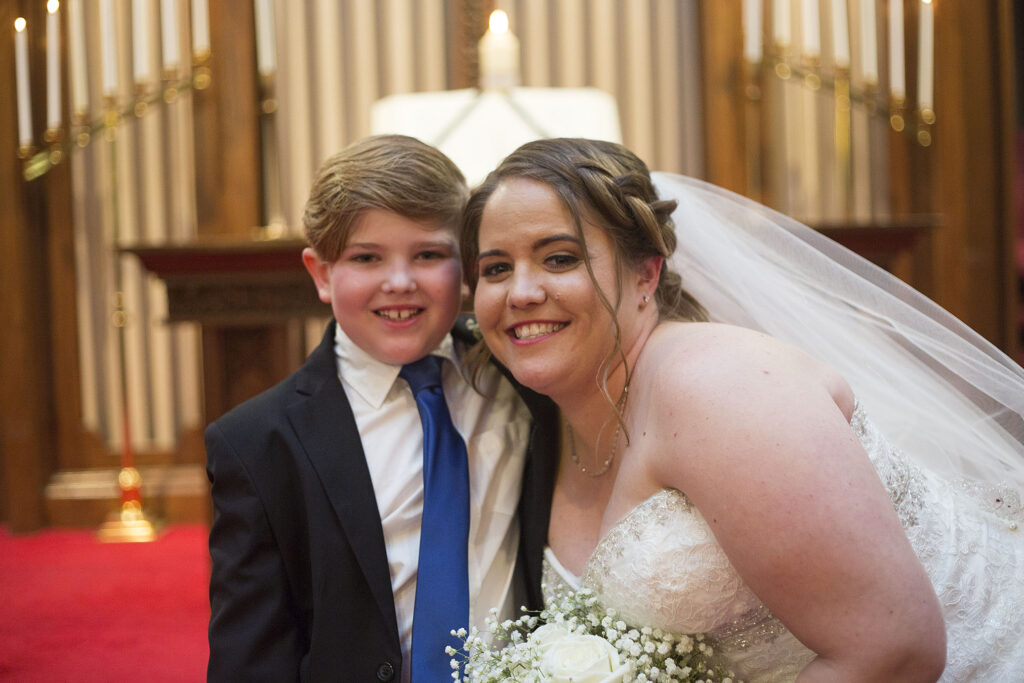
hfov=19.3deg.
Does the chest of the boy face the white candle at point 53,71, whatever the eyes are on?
no

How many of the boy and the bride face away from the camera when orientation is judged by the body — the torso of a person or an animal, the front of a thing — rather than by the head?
0

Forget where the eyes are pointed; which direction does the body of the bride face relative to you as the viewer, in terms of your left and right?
facing the viewer and to the left of the viewer

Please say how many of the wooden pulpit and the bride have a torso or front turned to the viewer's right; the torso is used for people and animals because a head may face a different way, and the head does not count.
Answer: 0

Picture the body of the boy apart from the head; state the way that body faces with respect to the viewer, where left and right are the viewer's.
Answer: facing the viewer and to the right of the viewer

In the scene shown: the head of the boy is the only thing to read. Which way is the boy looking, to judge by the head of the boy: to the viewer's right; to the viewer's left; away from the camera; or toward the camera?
toward the camera

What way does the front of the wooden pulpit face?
toward the camera

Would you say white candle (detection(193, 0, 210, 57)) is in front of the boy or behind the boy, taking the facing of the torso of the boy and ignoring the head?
behind

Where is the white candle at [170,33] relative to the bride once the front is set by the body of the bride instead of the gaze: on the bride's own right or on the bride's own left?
on the bride's own right

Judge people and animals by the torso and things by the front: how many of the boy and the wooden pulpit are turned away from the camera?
0

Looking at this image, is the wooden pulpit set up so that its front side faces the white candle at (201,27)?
no

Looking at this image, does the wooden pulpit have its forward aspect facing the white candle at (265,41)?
no
